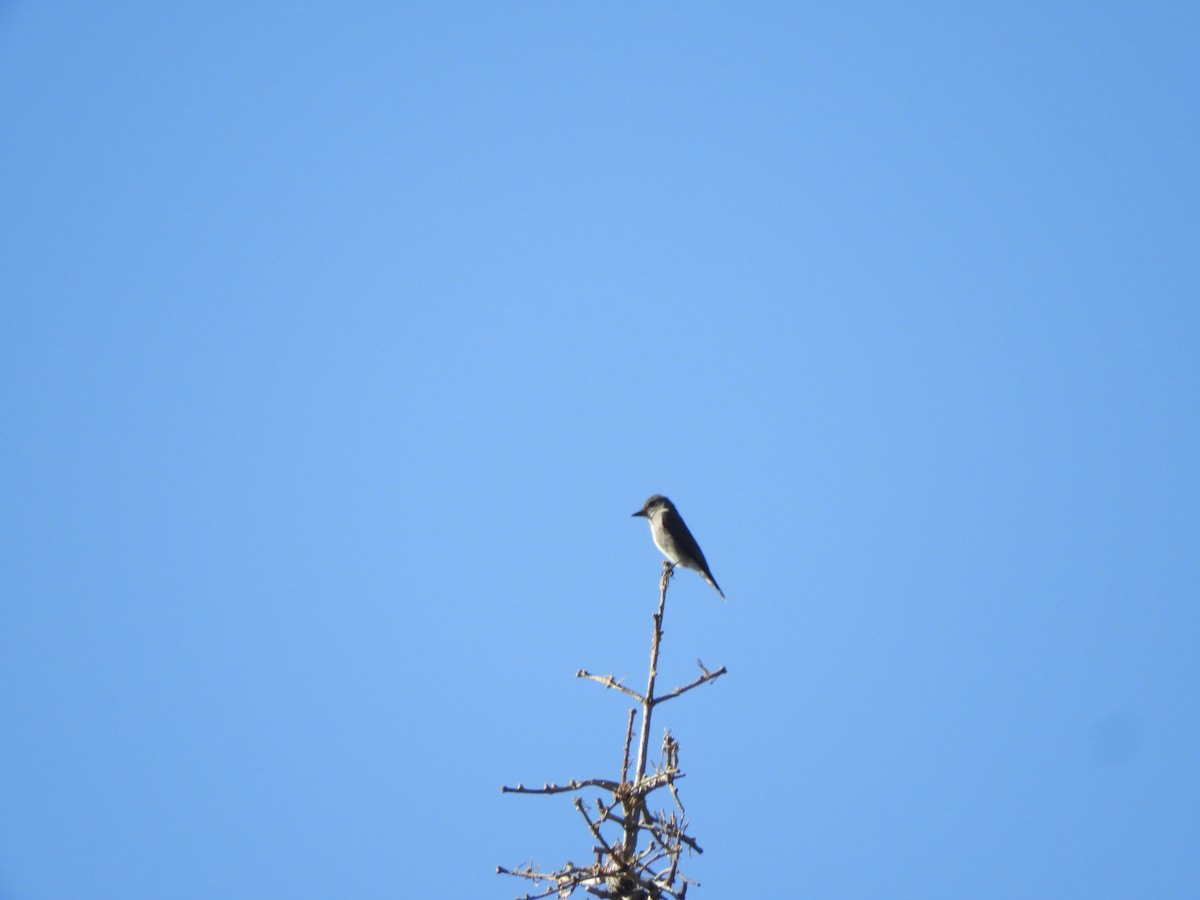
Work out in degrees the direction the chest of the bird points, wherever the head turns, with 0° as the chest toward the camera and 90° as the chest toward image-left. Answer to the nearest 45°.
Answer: approximately 90°
